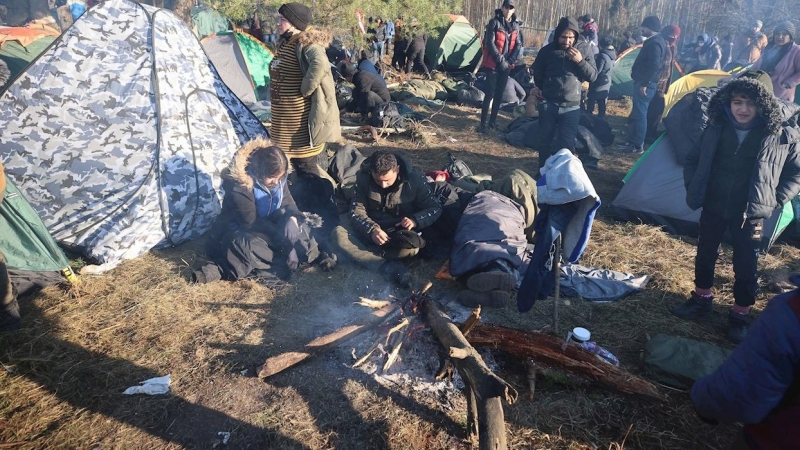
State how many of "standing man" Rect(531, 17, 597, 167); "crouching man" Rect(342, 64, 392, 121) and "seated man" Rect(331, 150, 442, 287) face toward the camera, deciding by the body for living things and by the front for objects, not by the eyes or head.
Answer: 2

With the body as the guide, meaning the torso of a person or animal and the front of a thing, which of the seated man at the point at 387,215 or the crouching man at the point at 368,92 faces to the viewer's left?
the crouching man at the point at 368,92

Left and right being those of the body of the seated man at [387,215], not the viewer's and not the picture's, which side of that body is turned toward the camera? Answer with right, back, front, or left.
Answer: front

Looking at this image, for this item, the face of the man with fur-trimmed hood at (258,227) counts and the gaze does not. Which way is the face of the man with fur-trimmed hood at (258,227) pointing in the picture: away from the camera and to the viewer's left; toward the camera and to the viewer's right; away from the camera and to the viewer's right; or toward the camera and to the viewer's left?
toward the camera and to the viewer's right

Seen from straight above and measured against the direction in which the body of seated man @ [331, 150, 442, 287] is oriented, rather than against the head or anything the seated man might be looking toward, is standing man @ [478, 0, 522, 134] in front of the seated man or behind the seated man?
behind

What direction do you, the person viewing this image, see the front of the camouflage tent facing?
facing the viewer and to the right of the viewer

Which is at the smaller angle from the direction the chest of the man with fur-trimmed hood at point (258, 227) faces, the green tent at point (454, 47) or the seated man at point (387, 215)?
the seated man

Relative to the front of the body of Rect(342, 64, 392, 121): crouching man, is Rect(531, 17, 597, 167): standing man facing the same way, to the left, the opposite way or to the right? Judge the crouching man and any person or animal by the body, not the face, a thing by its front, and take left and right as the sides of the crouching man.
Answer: to the left

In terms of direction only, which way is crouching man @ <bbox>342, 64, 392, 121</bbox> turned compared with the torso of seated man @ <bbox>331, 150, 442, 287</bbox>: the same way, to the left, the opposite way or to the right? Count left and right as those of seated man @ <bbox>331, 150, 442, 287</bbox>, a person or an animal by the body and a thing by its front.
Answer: to the right

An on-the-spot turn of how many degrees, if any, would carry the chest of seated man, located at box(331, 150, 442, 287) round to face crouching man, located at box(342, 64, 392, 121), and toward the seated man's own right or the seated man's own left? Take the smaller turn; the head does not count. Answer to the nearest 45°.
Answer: approximately 180°

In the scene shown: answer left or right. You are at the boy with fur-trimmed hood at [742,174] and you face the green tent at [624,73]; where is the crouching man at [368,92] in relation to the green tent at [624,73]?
left

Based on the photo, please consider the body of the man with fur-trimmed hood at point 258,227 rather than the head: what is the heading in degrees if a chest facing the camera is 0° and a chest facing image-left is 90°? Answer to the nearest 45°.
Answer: approximately 315°

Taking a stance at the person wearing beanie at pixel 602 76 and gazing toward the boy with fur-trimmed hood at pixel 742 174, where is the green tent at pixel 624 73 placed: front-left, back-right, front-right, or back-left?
back-left

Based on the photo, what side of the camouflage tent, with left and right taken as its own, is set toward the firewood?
front

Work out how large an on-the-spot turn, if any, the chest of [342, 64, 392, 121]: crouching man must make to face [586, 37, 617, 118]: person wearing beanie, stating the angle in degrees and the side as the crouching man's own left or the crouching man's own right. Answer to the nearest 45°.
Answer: approximately 180°
